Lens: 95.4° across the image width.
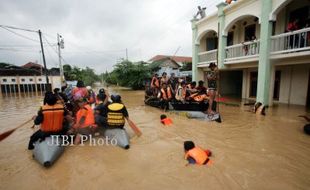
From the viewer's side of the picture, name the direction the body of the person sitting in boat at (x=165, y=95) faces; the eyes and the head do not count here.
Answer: toward the camera

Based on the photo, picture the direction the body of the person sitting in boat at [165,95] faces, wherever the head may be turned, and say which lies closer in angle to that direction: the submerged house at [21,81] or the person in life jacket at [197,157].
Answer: the person in life jacket

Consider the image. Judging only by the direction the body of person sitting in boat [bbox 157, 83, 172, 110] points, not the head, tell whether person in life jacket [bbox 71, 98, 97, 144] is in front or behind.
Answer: in front

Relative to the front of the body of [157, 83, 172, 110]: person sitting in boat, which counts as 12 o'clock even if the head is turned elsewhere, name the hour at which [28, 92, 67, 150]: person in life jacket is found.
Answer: The person in life jacket is roughly at 1 o'clock from the person sitting in boat.

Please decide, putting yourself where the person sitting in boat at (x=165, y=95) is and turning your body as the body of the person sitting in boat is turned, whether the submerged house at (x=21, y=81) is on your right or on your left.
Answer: on your right

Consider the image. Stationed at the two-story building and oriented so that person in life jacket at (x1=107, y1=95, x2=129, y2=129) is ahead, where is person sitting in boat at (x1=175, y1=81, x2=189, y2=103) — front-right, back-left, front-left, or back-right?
front-right

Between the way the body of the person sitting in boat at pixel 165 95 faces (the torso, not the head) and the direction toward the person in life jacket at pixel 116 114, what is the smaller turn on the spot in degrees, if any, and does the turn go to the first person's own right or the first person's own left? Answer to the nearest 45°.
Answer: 0° — they already face them

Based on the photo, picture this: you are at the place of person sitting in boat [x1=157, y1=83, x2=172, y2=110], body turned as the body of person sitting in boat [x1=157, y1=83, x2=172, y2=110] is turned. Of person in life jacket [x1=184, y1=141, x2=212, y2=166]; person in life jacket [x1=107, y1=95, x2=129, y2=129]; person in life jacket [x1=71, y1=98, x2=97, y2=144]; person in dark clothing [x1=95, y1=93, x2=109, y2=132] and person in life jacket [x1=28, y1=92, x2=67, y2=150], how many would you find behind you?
0

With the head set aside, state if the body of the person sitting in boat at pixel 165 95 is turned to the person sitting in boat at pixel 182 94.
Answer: no

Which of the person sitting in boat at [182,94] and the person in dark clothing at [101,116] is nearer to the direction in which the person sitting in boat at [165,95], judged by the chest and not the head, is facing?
the person in dark clothing

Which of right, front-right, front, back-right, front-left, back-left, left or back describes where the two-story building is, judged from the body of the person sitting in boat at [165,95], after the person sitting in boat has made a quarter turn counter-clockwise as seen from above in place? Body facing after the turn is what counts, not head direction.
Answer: front

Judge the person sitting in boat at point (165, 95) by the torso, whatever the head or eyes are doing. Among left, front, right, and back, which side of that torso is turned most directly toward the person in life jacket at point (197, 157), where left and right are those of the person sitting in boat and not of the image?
front
